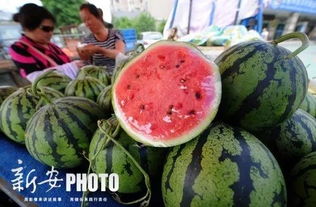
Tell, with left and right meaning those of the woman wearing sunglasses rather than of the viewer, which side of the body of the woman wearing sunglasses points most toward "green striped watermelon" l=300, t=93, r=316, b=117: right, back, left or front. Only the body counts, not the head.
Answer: front

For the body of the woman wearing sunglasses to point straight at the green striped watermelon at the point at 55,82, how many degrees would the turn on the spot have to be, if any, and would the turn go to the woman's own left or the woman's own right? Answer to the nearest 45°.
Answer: approximately 45° to the woman's own right

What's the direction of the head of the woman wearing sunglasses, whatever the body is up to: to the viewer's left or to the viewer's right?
to the viewer's right

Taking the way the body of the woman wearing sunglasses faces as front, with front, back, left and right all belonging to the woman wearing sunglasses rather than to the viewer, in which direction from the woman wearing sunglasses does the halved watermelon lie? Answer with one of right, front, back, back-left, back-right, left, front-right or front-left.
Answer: front-right

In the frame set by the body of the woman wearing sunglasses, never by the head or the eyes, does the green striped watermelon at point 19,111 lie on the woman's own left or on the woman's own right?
on the woman's own right

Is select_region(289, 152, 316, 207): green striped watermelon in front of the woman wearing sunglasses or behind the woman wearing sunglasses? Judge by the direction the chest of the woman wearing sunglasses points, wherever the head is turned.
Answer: in front

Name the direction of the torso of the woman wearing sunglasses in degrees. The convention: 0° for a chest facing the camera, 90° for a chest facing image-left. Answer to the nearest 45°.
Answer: approximately 315°

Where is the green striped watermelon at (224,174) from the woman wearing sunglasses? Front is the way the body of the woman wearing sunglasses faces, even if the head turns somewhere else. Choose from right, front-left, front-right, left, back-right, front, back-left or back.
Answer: front-right
